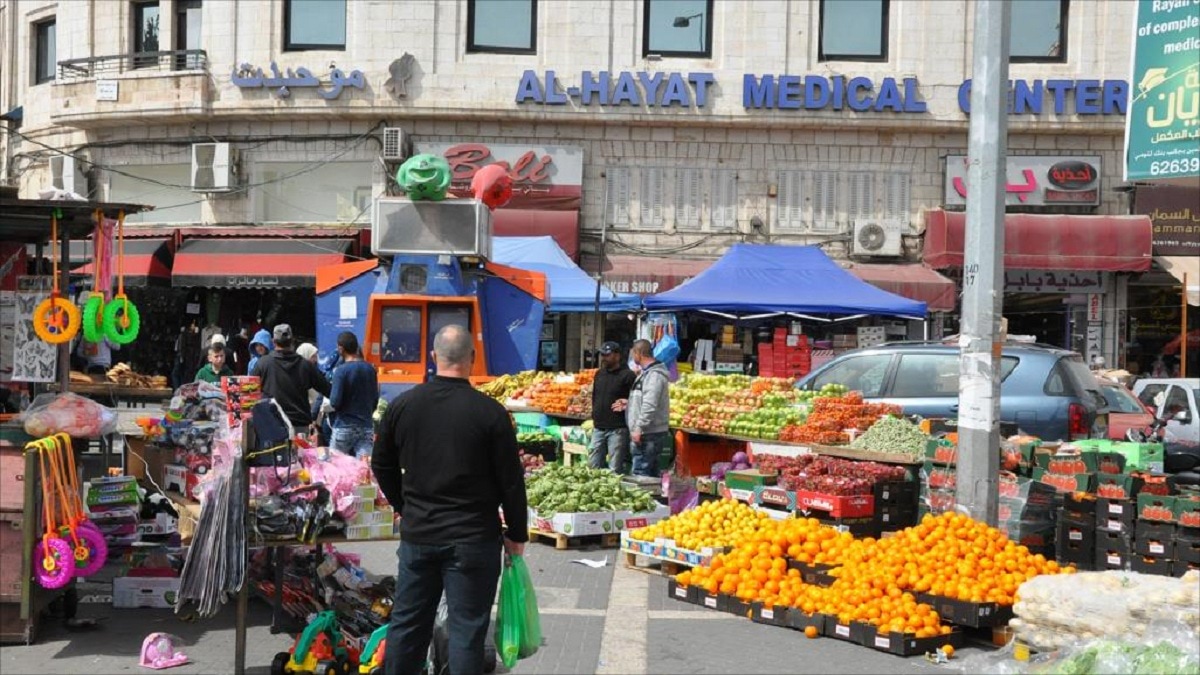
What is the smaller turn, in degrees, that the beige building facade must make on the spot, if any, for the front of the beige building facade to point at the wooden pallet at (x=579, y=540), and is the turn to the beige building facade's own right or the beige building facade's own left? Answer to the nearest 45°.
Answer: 0° — it already faces it

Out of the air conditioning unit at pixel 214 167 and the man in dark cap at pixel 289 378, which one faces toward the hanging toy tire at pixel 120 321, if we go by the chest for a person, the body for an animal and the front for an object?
the air conditioning unit

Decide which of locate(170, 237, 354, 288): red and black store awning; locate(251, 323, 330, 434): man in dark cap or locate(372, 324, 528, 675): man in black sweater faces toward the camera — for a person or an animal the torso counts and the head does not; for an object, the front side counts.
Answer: the red and black store awning

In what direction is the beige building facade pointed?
toward the camera

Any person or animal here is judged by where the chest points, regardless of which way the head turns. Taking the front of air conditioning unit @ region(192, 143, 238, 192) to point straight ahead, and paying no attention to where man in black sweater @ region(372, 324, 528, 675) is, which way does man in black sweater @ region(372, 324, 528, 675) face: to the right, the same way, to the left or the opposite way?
the opposite way

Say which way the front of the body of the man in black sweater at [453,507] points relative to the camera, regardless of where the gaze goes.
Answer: away from the camera

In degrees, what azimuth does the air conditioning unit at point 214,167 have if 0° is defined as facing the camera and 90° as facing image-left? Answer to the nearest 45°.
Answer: approximately 0°

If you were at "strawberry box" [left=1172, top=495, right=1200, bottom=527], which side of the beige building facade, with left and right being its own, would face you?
front

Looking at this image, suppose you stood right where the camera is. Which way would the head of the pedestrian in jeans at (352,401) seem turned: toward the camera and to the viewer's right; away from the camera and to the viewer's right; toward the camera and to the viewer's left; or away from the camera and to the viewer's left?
away from the camera and to the viewer's left

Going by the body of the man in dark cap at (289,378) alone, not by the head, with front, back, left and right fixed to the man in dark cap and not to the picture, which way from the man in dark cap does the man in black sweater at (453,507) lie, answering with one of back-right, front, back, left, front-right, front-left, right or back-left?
back

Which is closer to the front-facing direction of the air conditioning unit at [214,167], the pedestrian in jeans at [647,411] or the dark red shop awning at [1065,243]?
the pedestrian in jeans

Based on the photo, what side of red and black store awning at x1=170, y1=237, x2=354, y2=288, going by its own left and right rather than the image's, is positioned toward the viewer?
front

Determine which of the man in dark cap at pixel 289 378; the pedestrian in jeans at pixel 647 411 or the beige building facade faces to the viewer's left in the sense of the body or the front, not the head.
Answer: the pedestrian in jeans

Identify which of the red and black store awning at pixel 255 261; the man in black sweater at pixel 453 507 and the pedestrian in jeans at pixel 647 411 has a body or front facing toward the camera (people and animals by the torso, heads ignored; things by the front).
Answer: the red and black store awning

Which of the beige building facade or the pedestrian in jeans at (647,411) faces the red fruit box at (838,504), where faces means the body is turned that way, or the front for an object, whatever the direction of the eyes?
the beige building facade

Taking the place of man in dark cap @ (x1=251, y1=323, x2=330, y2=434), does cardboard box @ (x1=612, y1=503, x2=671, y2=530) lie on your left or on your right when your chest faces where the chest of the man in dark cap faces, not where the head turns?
on your right

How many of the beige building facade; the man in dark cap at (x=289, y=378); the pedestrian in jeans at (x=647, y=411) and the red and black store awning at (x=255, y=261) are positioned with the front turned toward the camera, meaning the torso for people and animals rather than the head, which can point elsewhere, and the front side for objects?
2

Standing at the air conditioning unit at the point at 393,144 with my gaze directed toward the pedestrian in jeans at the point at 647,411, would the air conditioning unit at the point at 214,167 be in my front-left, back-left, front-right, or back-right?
back-right
